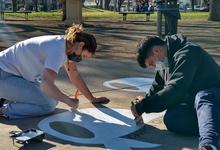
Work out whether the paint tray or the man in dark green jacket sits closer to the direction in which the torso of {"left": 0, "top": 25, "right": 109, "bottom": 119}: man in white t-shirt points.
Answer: the man in dark green jacket

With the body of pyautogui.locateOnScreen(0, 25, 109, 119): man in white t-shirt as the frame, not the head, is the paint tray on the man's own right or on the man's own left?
on the man's own right

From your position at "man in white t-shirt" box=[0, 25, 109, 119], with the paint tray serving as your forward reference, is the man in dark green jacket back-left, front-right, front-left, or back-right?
front-left

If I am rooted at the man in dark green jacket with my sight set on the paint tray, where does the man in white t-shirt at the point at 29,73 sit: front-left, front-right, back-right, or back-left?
front-right

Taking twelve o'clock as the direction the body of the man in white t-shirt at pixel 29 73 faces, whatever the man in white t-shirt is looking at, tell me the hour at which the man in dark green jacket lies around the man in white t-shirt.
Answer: The man in dark green jacket is roughly at 1 o'clock from the man in white t-shirt.

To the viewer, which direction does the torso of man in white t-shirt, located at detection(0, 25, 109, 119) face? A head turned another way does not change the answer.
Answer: to the viewer's right

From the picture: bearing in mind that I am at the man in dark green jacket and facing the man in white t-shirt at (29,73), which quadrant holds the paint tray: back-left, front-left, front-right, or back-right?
front-left
